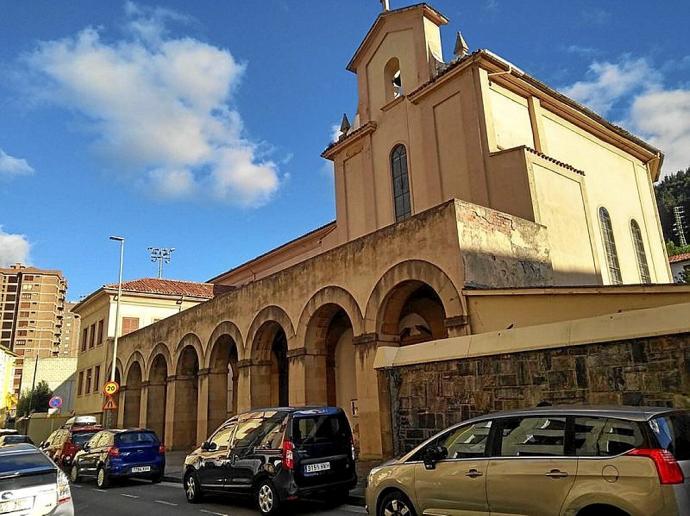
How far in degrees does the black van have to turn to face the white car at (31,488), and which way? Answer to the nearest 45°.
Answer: approximately 90° to its left

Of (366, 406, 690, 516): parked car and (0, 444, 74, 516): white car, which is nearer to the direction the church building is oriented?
the white car

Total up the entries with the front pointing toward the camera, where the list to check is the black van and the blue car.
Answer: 0

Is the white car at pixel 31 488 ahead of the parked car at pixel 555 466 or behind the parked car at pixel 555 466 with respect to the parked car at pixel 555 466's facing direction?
ahead

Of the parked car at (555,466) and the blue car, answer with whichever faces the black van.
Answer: the parked car

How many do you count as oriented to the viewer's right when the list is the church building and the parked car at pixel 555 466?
0

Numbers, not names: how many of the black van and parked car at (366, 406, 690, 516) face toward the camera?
0

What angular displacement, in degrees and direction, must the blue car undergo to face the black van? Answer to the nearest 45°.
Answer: approximately 135° to its left

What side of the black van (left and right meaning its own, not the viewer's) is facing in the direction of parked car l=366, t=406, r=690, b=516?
back

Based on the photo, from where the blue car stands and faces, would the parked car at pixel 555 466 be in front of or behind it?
behind

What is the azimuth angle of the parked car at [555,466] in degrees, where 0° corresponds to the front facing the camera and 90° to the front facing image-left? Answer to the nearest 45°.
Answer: approximately 135°

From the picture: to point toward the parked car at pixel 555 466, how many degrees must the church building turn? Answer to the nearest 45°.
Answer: approximately 45° to its left
